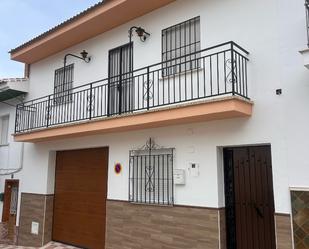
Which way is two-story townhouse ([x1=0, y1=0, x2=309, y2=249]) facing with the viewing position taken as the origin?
facing the viewer and to the left of the viewer

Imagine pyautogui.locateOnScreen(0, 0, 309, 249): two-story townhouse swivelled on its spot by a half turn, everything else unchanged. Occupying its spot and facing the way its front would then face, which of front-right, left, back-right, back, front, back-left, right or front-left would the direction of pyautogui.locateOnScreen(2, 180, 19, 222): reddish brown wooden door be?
left

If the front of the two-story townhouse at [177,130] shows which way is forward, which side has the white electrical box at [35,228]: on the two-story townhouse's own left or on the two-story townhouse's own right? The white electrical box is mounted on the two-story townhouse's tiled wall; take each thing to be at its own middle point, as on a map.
on the two-story townhouse's own right
